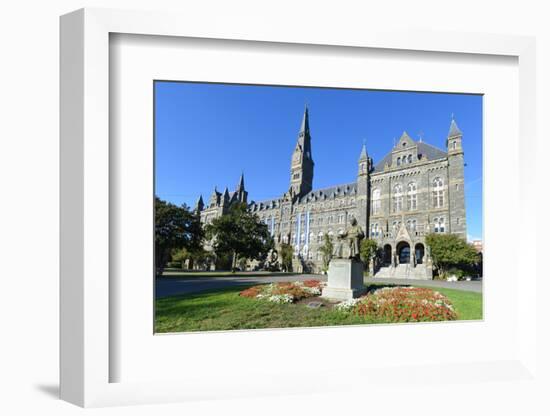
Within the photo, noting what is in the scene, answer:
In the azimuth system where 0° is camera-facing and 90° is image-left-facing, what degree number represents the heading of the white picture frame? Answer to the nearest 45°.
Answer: approximately 315°
